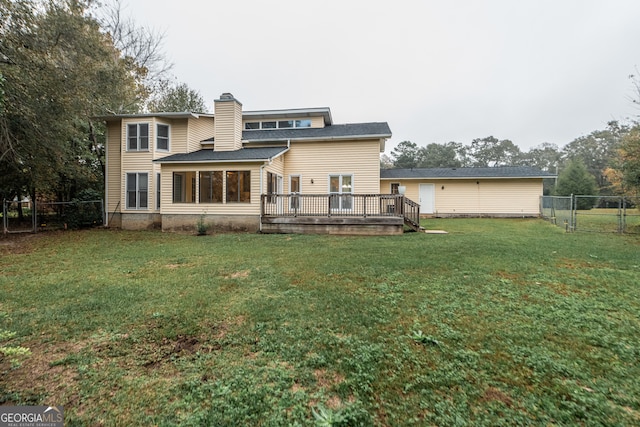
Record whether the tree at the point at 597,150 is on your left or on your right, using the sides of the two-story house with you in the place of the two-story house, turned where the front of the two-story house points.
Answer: on your right

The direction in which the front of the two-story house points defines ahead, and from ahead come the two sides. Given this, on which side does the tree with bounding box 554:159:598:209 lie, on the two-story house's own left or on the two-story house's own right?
on the two-story house's own right

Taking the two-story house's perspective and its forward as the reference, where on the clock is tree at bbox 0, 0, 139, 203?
The tree is roughly at 8 o'clock from the two-story house.

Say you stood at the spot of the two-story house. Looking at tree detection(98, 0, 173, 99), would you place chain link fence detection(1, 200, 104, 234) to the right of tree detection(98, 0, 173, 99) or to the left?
left

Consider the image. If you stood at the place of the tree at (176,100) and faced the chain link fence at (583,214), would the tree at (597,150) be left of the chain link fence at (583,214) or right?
left

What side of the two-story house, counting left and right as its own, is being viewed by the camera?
back

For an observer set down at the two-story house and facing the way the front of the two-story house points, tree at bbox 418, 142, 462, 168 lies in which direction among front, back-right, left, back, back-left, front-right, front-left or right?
front-right

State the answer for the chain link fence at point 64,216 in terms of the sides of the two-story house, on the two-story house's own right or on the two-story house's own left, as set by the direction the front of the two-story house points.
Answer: on the two-story house's own left

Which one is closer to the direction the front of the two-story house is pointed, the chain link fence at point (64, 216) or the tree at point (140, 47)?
the tree
